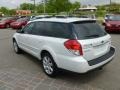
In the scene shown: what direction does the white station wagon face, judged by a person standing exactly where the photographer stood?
facing away from the viewer and to the left of the viewer

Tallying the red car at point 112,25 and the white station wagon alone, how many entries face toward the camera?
1

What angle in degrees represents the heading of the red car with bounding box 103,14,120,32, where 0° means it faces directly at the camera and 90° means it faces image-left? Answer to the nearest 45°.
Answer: approximately 0°

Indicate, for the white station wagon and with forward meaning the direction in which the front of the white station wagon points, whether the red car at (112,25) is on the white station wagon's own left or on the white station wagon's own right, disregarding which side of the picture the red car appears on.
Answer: on the white station wagon's own right

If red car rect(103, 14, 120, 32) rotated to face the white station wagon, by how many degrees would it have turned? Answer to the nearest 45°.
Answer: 0° — it already faces it
